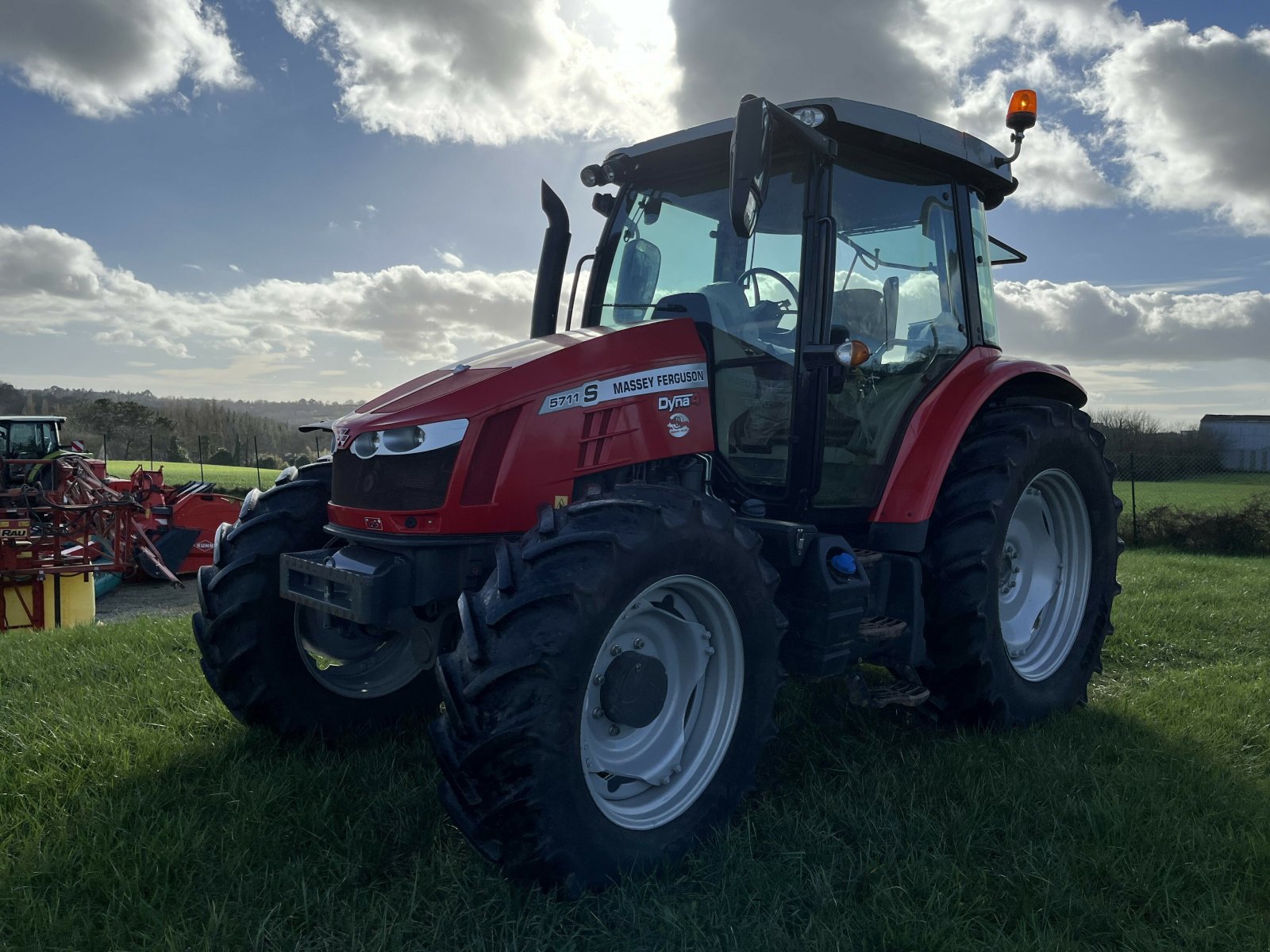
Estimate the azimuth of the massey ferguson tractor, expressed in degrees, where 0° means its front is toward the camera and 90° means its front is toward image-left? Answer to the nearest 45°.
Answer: approximately 45°

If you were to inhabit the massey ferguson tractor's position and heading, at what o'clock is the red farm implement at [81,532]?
The red farm implement is roughly at 3 o'clock from the massey ferguson tractor.

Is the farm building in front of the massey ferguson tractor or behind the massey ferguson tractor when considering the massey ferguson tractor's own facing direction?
behind

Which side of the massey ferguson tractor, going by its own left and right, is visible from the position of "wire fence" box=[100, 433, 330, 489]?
right

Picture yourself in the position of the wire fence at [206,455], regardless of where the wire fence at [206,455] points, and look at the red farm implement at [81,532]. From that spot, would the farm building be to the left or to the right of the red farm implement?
left

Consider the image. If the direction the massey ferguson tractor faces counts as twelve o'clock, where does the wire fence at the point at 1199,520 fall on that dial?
The wire fence is roughly at 6 o'clock from the massey ferguson tractor.
